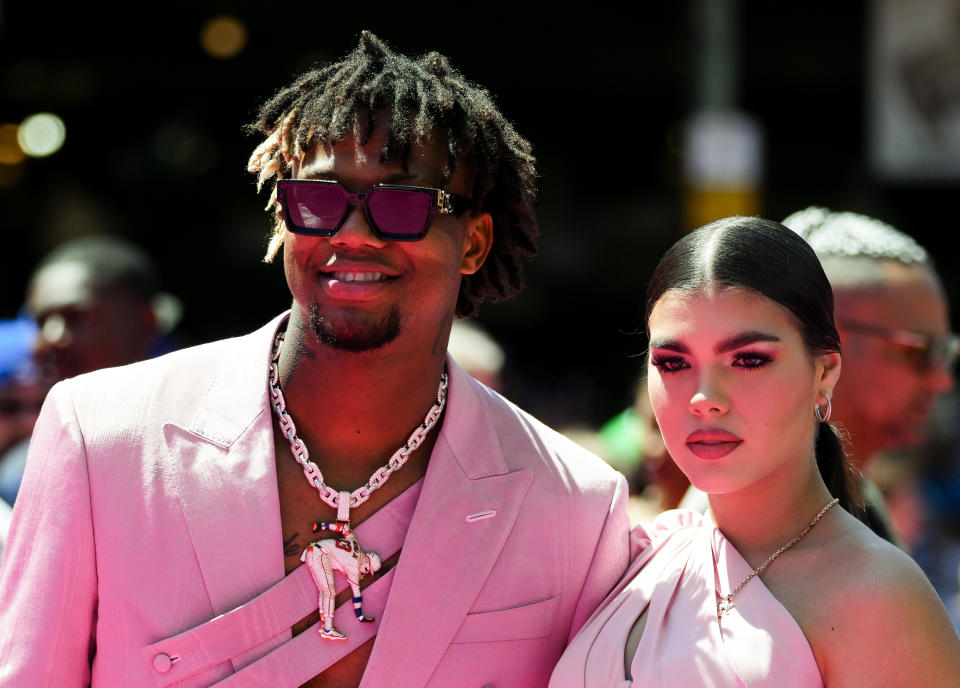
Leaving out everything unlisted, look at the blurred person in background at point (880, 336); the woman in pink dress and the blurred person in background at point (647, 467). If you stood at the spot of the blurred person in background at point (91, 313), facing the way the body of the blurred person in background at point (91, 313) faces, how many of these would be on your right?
0

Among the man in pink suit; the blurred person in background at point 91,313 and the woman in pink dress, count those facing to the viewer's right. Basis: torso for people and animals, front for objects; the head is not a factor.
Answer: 0

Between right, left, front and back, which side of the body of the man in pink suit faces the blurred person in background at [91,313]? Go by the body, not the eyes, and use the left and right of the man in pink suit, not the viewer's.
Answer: back

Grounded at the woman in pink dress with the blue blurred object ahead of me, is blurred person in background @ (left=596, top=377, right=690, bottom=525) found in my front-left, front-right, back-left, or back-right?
front-right

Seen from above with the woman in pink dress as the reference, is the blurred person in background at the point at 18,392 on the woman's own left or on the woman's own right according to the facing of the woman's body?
on the woman's own right

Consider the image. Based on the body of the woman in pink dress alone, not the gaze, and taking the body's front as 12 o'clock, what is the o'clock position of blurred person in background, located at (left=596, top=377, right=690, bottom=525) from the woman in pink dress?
The blurred person in background is roughly at 4 o'clock from the woman in pink dress.

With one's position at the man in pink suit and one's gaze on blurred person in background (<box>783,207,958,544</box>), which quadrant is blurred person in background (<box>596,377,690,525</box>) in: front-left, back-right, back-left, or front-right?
front-left

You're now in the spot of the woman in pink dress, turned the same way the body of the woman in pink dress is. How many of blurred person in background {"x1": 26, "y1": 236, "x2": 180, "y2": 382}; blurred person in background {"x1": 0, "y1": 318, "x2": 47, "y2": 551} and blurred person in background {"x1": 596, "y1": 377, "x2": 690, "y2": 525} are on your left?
0

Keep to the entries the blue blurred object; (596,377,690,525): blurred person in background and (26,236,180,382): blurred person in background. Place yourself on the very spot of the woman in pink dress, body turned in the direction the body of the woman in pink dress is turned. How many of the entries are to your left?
0

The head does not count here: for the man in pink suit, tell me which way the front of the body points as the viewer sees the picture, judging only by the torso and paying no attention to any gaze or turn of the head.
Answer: toward the camera

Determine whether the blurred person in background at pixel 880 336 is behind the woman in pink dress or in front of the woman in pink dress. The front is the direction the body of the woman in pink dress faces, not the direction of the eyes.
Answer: behind

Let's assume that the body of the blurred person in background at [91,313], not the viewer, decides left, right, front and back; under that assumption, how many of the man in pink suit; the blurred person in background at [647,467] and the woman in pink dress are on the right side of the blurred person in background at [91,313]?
0

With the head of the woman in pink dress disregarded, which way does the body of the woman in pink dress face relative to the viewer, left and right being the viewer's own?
facing the viewer and to the left of the viewer
